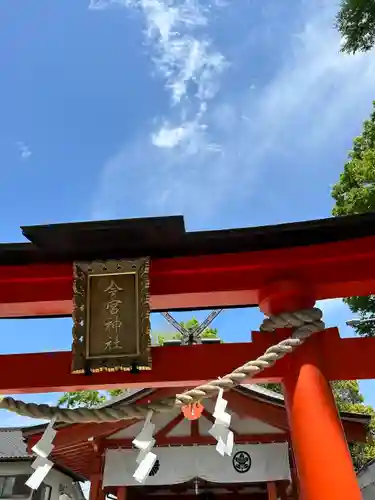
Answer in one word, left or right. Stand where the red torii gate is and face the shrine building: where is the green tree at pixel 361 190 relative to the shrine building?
right

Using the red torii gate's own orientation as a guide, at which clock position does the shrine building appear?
The shrine building is roughly at 6 o'clock from the red torii gate.

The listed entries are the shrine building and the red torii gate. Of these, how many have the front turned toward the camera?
2

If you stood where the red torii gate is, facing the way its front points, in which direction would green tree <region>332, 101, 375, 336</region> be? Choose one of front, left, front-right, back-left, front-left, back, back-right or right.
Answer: back-left

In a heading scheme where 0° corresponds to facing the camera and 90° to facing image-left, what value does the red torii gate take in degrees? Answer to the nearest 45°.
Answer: approximately 0°

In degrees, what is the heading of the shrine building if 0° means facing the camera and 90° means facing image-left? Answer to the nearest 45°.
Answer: approximately 0°
